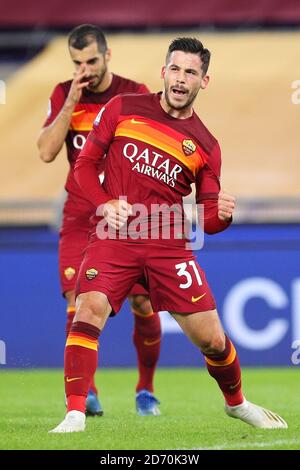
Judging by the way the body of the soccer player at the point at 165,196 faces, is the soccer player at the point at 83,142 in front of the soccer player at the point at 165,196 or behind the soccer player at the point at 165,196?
behind

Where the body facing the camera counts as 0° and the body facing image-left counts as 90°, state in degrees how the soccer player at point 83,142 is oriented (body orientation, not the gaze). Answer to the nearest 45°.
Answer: approximately 0°

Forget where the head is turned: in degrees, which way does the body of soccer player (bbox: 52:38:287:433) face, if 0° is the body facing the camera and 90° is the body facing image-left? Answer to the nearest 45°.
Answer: approximately 0°

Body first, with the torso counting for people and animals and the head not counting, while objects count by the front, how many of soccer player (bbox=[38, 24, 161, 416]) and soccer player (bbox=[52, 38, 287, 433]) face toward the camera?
2
